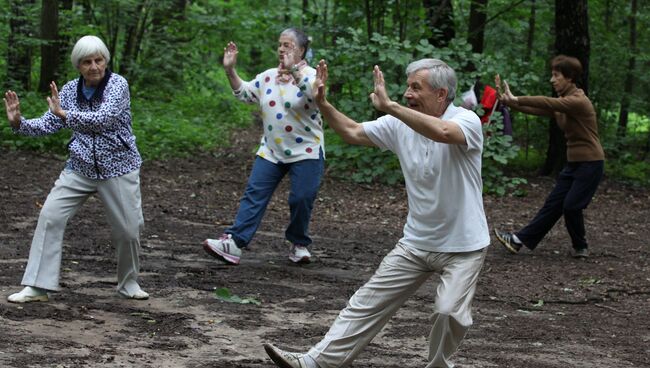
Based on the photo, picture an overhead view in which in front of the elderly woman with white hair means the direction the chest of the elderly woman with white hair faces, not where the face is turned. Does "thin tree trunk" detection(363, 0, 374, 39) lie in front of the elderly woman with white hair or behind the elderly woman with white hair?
behind

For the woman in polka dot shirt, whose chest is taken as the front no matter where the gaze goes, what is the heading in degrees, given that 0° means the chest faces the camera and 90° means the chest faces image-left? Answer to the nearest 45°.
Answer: approximately 45°

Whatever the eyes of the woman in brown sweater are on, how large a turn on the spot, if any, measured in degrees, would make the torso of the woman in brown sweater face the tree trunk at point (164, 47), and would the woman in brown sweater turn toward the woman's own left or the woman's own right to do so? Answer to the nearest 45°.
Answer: approximately 45° to the woman's own right

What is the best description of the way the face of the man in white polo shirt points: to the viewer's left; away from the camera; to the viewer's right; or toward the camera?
to the viewer's left

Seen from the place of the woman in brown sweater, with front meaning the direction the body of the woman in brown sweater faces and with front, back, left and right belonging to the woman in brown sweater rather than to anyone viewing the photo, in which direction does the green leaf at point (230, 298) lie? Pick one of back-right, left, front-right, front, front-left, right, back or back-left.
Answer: front-left

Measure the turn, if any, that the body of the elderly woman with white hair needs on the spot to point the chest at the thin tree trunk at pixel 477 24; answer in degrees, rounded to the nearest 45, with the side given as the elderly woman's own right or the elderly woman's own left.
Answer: approximately 180°

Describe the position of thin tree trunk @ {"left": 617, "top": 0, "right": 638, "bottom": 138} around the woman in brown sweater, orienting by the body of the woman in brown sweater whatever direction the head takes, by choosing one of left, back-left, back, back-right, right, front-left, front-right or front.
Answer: right

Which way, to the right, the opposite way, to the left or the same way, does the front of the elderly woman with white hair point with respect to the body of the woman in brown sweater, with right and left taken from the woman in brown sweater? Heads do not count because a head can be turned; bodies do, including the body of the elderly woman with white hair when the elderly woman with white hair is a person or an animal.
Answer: to the left

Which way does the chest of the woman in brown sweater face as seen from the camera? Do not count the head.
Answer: to the viewer's left

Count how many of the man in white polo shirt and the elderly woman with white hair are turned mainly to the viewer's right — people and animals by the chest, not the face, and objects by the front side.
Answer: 0

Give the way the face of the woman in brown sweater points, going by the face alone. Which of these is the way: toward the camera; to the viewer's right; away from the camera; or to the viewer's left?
to the viewer's left

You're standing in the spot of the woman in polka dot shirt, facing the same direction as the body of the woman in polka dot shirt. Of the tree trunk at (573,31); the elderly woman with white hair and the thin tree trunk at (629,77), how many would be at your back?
2
